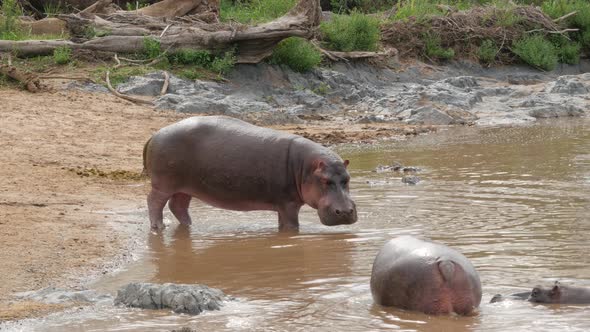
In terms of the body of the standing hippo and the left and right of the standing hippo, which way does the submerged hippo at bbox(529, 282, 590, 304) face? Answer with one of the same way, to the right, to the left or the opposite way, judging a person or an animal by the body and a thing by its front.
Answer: the opposite way

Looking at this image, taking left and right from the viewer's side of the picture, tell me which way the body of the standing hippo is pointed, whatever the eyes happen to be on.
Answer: facing to the right of the viewer

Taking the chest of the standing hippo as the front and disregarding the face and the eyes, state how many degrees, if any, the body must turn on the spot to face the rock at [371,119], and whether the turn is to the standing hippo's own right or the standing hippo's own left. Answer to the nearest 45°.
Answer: approximately 90° to the standing hippo's own left

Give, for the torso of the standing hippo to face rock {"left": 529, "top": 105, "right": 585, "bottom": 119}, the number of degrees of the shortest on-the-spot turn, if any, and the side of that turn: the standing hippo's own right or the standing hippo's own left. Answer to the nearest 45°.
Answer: approximately 45° to the standing hippo's own left

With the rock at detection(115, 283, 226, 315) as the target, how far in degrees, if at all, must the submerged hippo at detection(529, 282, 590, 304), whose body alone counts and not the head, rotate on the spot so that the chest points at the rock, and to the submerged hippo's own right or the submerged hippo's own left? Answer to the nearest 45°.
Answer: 0° — it already faces it

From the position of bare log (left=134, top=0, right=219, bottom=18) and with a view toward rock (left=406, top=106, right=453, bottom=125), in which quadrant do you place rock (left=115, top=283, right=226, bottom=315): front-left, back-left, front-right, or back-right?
front-right

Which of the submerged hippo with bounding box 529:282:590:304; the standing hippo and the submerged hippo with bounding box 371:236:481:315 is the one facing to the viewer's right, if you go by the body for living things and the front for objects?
the standing hippo

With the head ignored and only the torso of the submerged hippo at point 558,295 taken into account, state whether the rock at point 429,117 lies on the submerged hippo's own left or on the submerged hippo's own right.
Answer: on the submerged hippo's own right

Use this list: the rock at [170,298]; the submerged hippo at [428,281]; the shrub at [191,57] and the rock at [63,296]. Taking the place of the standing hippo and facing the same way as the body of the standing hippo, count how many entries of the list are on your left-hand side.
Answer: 1

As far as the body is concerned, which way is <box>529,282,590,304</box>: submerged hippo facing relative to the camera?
to the viewer's left

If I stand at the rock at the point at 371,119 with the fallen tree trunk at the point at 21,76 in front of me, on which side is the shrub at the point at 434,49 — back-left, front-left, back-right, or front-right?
back-right

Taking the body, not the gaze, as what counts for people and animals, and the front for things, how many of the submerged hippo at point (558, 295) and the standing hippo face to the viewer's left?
1
